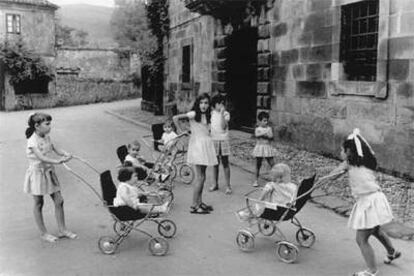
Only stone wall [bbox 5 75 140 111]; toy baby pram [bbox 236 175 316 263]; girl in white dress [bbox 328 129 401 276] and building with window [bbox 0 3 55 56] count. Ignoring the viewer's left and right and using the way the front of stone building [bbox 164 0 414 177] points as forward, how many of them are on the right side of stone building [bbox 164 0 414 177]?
2

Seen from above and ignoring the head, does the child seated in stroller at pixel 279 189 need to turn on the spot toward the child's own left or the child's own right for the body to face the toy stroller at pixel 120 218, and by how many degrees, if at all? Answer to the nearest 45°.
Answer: approximately 45° to the child's own right

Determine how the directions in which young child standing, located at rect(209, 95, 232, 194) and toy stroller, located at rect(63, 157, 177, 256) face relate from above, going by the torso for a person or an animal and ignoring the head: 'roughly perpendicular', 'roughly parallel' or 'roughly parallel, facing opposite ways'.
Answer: roughly perpendicular

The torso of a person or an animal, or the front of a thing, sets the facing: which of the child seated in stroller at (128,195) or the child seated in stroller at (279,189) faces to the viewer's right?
the child seated in stroller at (128,195)

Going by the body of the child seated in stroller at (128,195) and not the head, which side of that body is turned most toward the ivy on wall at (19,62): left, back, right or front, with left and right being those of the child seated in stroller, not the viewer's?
left

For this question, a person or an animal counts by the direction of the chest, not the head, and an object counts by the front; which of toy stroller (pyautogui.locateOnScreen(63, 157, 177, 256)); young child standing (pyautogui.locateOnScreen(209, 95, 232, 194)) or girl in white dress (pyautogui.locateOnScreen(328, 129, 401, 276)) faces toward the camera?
the young child standing

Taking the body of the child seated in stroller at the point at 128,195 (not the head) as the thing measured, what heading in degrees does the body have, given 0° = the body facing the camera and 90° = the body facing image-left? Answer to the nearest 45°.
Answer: approximately 270°

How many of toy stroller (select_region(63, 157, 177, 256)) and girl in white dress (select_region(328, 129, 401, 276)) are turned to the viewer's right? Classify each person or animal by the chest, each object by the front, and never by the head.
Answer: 1

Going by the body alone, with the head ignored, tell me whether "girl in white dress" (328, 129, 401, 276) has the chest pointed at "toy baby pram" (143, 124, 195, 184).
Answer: yes

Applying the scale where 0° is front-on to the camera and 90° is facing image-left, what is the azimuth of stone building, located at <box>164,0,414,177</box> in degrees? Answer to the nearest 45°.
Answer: approximately 45°

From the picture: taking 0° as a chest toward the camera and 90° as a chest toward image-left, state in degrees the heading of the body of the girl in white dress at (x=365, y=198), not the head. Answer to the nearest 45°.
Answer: approximately 135°

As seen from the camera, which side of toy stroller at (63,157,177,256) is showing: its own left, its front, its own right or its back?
right
